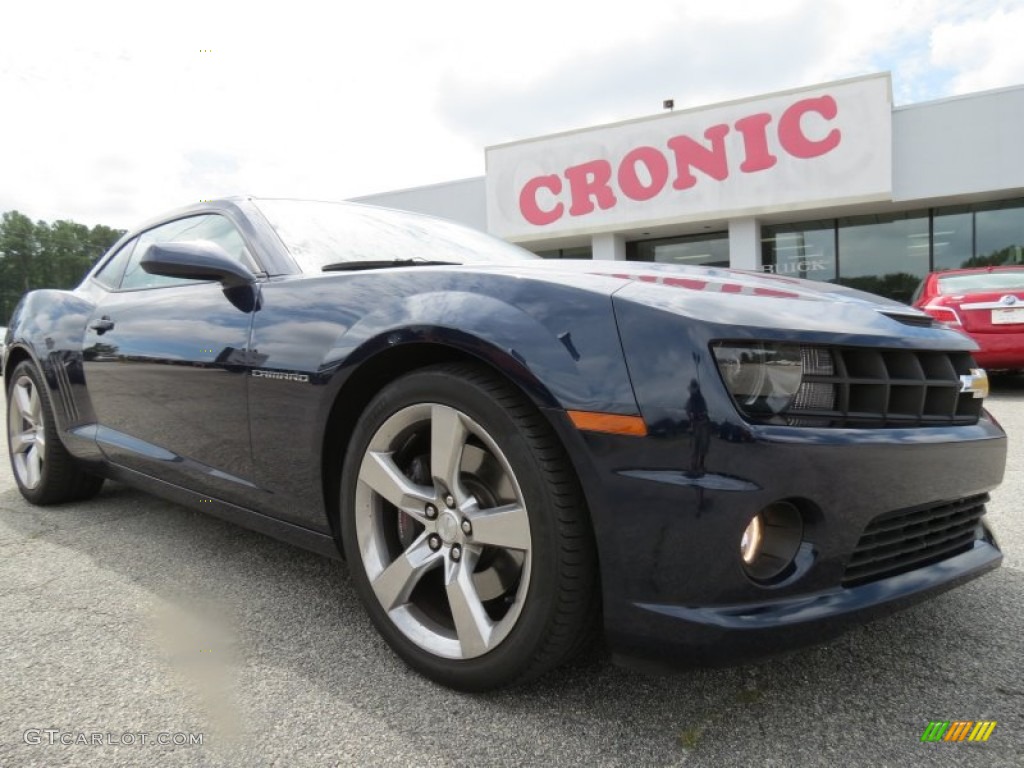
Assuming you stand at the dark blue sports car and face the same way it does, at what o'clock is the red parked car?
The red parked car is roughly at 9 o'clock from the dark blue sports car.

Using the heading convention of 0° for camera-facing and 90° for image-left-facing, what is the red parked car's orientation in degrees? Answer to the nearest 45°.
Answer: approximately 180°

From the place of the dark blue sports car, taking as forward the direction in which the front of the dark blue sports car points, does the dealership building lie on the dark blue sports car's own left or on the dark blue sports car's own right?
on the dark blue sports car's own left

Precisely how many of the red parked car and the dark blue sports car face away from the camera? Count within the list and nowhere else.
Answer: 1

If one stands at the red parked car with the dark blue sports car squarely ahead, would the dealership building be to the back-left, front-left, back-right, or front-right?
back-right

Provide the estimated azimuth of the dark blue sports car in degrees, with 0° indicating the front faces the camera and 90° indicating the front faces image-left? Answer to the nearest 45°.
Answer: approximately 315°

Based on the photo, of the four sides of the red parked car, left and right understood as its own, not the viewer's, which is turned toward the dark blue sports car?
back

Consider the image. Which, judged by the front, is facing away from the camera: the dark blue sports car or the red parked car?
the red parked car

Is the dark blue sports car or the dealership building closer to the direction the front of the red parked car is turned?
the dealership building
